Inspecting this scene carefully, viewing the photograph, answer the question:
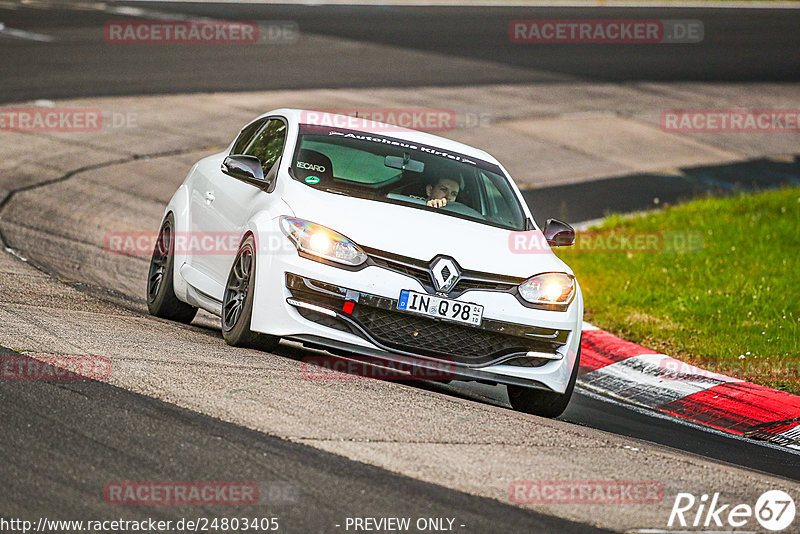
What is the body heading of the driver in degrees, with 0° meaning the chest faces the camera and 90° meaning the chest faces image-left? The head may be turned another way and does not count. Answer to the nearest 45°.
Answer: approximately 315°
